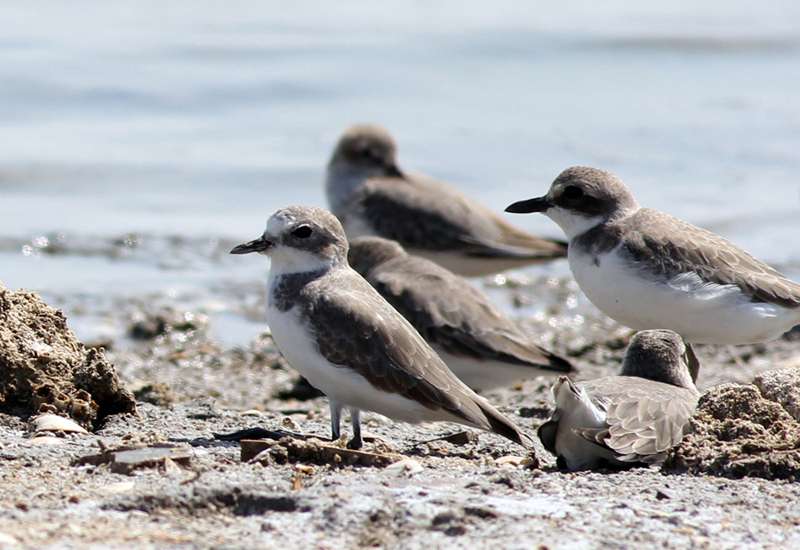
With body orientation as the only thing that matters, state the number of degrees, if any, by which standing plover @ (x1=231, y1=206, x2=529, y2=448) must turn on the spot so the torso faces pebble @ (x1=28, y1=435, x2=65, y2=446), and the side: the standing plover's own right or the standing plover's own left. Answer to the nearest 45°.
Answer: approximately 45° to the standing plover's own left

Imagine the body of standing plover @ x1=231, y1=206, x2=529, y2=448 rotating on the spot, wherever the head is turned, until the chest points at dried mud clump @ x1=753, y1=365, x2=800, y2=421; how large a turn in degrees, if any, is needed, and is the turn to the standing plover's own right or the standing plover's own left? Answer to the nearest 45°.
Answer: approximately 180°

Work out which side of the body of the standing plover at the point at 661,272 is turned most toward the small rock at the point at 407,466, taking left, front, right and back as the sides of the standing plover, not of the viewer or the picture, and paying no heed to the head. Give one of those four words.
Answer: left

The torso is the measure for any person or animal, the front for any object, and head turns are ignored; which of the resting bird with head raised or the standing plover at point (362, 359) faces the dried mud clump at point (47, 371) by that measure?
the standing plover

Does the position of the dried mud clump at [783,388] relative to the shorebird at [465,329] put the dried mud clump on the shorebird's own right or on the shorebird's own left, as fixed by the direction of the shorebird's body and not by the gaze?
on the shorebird's own left

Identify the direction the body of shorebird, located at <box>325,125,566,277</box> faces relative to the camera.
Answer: to the viewer's left

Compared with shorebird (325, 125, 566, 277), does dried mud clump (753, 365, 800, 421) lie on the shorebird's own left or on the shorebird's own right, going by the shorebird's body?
on the shorebird's own left

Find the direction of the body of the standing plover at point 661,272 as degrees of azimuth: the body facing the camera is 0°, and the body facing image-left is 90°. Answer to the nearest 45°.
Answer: approximately 90°

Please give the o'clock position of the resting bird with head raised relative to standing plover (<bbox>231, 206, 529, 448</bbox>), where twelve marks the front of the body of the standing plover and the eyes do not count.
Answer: The resting bird with head raised is roughly at 7 o'clock from the standing plover.

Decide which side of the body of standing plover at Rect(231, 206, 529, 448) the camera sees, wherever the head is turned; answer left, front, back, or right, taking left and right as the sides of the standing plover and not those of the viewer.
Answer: left

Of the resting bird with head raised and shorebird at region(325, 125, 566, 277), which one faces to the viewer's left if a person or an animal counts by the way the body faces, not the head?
the shorebird

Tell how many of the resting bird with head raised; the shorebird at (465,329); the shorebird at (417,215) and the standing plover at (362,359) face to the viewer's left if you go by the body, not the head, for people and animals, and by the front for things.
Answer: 3

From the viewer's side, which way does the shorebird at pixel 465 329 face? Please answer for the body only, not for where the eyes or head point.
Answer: to the viewer's left

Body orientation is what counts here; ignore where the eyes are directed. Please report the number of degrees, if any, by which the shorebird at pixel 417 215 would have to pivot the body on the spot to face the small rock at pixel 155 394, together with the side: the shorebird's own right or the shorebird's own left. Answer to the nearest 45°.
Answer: approximately 90° to the shorebird's own left
